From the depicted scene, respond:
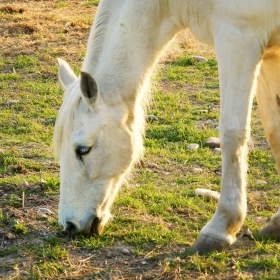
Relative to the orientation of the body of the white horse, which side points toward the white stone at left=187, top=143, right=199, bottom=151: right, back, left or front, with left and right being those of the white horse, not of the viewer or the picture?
right

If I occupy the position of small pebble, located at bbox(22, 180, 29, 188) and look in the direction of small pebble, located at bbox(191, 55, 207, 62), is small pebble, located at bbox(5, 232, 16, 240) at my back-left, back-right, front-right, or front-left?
back-right

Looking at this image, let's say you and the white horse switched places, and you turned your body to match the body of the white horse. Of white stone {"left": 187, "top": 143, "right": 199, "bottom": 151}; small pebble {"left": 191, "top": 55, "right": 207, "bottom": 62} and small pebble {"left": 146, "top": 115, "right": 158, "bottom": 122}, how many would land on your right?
3

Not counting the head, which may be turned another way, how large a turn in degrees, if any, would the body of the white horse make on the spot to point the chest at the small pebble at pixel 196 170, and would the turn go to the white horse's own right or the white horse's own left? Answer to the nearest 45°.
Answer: approximately 90° to the white horse's own right

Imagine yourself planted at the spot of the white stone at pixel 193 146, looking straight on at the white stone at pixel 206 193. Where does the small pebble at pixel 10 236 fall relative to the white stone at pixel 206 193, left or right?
right

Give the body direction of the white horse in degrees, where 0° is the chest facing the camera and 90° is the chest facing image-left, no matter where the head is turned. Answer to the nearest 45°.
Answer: approximately 90°

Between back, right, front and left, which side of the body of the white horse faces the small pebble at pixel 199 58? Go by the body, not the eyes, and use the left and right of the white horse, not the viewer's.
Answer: right
